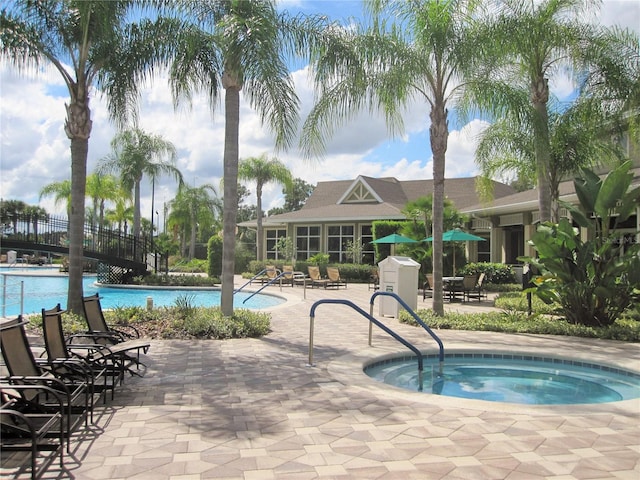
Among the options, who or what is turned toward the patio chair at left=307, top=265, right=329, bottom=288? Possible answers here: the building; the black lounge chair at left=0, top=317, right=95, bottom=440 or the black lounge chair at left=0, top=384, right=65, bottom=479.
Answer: the building

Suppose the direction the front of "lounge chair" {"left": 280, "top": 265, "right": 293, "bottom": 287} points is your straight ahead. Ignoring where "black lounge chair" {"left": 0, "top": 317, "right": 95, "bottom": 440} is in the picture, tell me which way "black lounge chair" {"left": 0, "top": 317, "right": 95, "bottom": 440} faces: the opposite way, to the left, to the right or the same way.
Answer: to the left

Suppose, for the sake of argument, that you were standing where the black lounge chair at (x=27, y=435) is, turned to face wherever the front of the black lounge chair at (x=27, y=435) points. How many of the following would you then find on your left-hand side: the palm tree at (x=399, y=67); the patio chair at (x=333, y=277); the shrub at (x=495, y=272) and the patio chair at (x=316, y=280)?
4

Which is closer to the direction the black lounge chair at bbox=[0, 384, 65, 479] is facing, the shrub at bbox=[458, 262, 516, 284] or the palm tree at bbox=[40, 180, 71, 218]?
the shrub

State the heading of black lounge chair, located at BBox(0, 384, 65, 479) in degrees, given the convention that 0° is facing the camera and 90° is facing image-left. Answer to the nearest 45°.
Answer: approximately 315°

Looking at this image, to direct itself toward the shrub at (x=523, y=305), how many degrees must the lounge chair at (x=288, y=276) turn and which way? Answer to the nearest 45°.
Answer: approximately 90° to its left

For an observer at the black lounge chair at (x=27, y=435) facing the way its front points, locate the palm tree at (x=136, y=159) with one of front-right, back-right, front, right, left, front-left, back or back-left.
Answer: back-left

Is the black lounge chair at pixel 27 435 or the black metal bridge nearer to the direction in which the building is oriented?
the black lounge chair

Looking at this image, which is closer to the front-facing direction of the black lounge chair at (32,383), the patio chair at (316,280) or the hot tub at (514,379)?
the hot tub

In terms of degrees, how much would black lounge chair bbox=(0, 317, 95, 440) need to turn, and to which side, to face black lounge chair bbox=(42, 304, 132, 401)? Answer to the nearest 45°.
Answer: approximately 135° to its left

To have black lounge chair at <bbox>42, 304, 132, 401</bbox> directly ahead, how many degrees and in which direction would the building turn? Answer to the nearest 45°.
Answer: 0° — it already faces it

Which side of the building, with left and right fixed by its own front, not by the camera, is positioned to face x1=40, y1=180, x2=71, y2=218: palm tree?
right

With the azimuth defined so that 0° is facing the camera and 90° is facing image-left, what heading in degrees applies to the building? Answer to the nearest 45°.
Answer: approximately 0°
